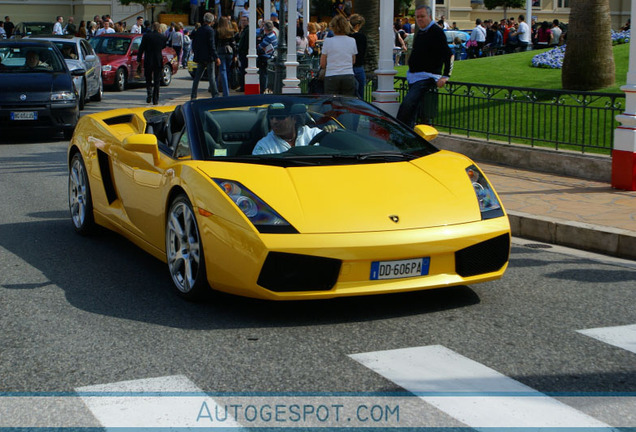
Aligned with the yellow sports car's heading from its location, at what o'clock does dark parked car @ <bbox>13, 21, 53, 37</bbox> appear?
The dark parked car is roughly at 7 o'clock from the yellow sports car.

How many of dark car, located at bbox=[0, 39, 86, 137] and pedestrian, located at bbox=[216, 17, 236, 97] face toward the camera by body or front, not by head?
1

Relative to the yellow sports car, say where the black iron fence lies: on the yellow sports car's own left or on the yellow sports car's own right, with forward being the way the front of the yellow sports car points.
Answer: on the yellow sports car's own left

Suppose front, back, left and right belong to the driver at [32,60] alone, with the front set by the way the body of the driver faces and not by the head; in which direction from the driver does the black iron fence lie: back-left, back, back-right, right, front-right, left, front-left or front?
front-left

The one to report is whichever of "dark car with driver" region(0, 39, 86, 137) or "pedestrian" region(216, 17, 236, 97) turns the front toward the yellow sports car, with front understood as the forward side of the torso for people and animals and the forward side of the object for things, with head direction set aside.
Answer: the dark car with driver

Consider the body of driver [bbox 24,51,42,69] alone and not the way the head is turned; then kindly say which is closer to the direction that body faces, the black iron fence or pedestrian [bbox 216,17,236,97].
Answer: the black iron fence

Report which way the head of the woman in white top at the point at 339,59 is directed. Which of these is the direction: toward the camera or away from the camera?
away from the camera

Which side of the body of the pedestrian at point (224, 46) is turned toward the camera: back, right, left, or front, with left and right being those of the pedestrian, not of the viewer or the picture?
back

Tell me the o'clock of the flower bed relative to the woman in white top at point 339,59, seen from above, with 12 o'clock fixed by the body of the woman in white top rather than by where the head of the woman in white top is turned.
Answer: The flower bed is roughly at 1 o'clock from the woman in white top.

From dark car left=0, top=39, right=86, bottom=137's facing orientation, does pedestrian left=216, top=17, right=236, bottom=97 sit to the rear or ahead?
to the rear

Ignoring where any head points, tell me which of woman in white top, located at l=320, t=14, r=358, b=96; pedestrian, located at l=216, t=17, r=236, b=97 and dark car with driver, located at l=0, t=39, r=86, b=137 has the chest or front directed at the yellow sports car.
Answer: the dark car with driver

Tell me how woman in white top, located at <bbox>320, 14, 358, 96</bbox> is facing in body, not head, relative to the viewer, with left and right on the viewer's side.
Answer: facing away from the viewer

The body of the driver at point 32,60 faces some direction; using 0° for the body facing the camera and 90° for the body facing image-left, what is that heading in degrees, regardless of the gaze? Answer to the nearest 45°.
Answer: approximately 0°
